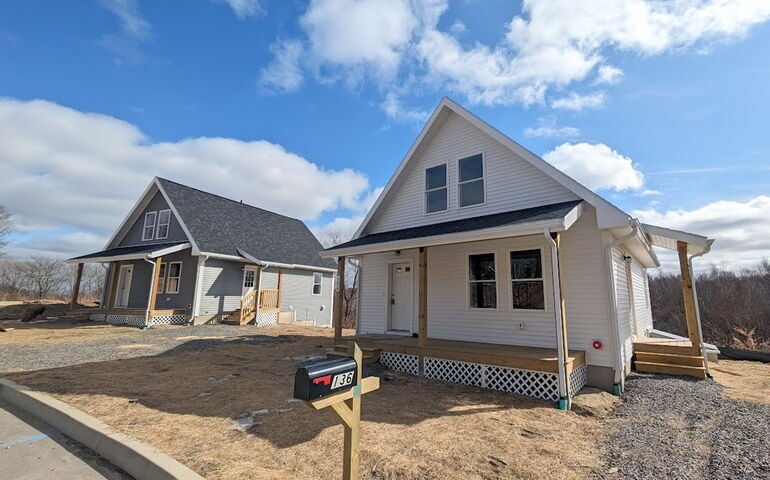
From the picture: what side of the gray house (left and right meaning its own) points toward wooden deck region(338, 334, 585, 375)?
left

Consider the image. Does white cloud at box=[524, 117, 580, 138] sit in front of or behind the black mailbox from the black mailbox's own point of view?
behind

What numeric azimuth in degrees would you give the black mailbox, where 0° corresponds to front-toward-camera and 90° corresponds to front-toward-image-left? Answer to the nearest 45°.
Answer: approximately 45°

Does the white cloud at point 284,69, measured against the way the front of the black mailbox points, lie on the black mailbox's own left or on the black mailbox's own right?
on the black mailbox's own right
